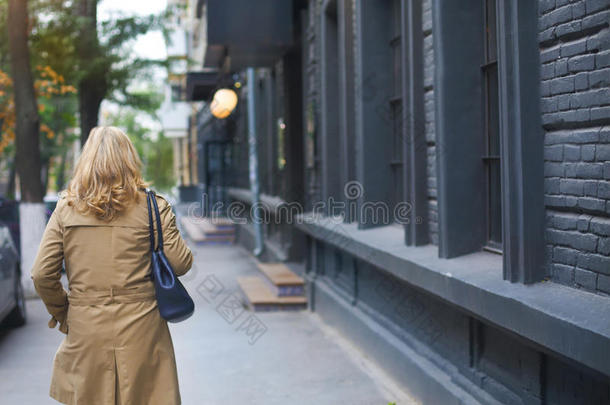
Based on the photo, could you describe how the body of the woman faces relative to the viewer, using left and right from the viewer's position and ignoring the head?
facing away from the viewer

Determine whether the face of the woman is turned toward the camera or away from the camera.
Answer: away from the camera

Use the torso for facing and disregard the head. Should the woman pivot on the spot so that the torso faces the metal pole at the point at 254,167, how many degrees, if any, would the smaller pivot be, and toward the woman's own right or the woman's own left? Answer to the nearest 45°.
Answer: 0° — they already face it
